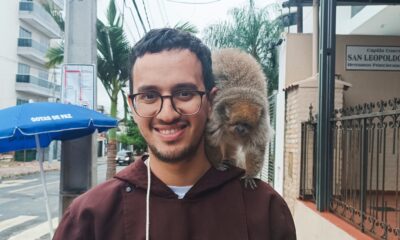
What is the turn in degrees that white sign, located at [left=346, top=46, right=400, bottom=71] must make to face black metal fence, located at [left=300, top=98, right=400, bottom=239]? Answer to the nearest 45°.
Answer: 0° — it already faces it

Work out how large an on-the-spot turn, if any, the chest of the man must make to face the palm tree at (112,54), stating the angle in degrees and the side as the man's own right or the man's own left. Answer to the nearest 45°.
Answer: approximately 180°

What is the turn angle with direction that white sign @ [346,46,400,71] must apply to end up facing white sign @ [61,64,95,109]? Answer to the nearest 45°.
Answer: approximately 45° to its right

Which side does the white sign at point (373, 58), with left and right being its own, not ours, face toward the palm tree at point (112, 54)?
right

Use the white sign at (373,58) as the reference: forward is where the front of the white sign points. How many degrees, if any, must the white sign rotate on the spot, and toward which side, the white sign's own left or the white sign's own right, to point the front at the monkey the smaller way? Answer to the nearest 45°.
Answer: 0° — it already faces it

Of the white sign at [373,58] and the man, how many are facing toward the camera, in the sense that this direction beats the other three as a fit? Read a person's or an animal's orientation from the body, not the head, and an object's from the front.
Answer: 2

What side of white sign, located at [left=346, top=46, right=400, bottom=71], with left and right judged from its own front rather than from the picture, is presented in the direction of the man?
front

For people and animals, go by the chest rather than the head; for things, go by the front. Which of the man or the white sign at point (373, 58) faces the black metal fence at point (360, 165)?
the white sign

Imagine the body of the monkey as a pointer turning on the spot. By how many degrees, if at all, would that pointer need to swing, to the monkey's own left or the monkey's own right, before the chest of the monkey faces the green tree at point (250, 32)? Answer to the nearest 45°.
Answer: approximately 180°

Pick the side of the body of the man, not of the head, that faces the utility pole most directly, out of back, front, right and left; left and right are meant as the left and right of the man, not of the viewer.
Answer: back

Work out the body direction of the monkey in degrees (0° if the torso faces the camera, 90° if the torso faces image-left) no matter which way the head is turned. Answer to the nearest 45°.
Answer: approximately 0°
